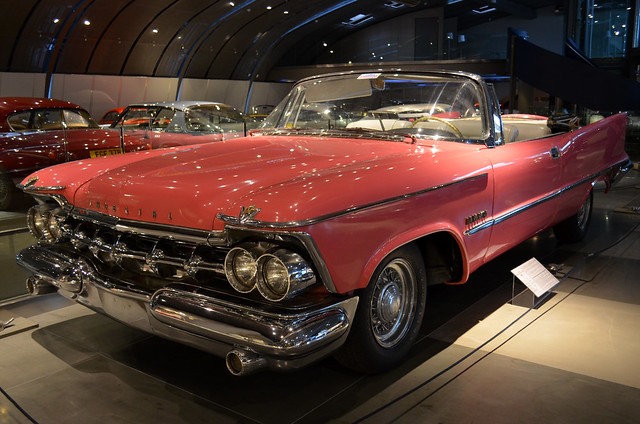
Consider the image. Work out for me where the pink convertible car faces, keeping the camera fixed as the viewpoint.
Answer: facing the viewer and to the left of the viewer

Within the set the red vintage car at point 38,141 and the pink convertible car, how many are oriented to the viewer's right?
0

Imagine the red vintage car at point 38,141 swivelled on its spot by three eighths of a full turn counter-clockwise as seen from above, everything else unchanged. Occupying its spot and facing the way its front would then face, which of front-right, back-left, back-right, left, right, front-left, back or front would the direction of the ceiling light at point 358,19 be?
back-left

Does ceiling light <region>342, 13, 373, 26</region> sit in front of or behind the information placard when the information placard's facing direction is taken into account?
behind

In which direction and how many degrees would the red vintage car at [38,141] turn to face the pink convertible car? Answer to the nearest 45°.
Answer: approximately 135° to its left

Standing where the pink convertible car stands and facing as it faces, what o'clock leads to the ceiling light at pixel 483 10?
The ceiling light is roughly at 5 o'clock from the pink convertible car.

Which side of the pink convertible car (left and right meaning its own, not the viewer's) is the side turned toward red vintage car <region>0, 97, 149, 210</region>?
right

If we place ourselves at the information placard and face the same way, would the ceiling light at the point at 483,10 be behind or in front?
behind

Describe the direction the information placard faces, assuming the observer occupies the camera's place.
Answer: facing the viewer and to the right of the viewer

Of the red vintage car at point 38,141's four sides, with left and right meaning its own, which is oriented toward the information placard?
back

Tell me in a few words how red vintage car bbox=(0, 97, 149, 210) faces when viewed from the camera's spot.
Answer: facing away from the viewer and to the left of the viewer

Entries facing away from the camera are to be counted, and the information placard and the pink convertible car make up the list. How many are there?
0
